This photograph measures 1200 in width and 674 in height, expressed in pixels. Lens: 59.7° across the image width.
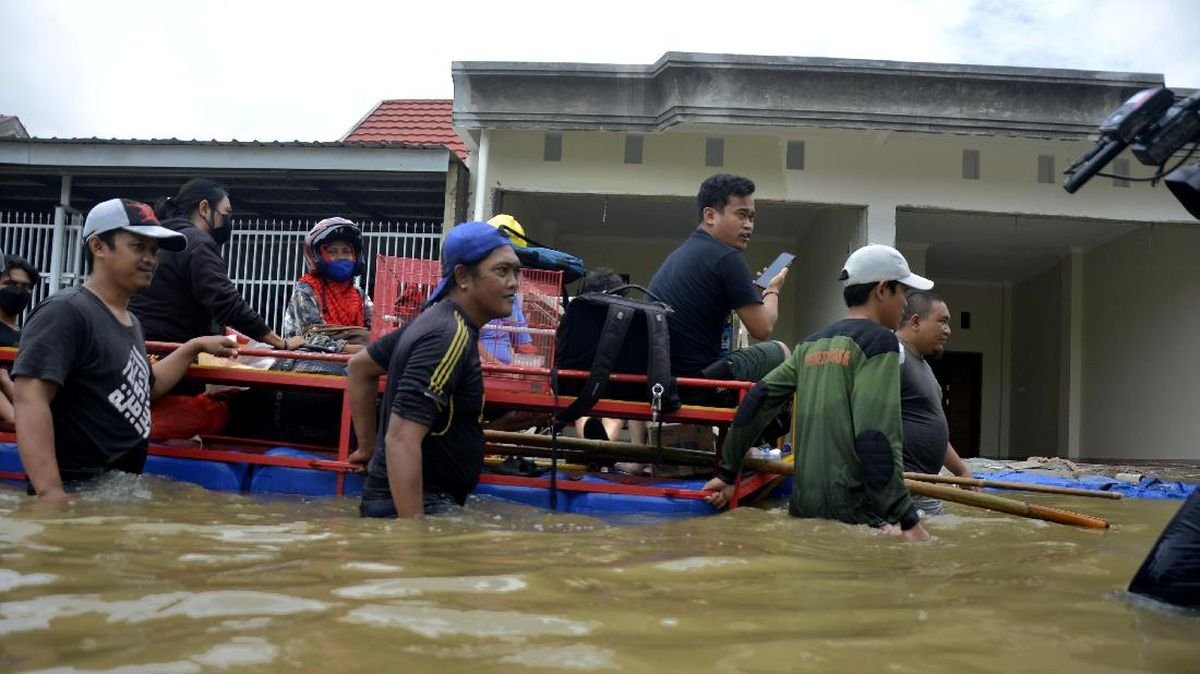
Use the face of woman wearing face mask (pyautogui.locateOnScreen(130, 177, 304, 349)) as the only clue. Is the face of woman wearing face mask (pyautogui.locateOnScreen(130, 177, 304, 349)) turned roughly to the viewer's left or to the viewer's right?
to the viewer's right

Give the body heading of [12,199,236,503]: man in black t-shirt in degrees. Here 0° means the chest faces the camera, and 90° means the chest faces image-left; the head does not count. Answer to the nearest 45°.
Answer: approximately 315°

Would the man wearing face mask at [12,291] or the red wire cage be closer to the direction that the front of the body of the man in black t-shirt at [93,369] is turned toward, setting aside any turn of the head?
the red wire cage

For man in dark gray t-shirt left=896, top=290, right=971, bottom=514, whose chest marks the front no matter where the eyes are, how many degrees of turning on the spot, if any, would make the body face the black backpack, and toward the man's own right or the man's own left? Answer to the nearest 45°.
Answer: approximately 135° to the man's own right

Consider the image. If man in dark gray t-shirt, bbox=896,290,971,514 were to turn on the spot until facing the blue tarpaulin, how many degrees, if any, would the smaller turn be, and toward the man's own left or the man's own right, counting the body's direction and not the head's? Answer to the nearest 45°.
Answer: approximately 90° to the man's own left

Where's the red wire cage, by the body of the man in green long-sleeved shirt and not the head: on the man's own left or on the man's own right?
on the man's own left
